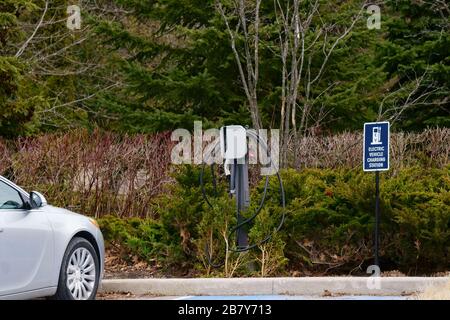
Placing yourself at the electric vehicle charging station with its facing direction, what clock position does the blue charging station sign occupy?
The blue charging station sign is roughly at 8 o'clock from the electric vehicle charging station.

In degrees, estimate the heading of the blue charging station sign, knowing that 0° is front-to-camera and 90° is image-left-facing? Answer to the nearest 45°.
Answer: approximately 0°

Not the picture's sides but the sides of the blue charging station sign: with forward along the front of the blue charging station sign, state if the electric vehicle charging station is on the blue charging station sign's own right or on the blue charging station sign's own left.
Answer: on the blue charging station sign's own right

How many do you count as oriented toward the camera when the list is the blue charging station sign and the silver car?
1

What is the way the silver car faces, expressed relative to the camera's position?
facing away from the viewer and to the right of the viewer

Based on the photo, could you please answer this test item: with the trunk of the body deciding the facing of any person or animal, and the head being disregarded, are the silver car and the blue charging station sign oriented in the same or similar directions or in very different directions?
very different directions

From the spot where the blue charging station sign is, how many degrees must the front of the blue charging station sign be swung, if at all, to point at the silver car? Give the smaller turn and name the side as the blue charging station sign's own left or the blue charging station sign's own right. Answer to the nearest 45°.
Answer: approximately 45° to the blue charging station sign's own right
